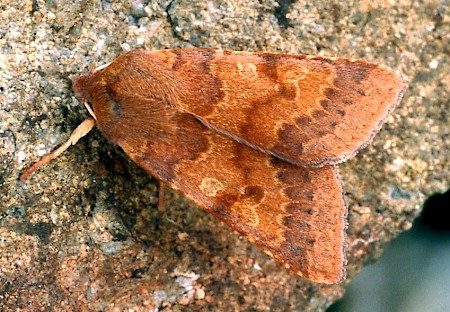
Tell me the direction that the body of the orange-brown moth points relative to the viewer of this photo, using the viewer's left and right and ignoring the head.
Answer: facing to the left of the viewer
